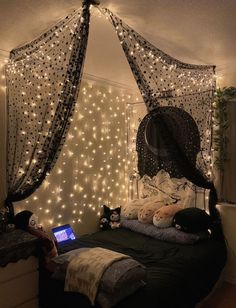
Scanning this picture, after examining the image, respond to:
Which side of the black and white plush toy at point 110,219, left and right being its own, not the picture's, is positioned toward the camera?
front

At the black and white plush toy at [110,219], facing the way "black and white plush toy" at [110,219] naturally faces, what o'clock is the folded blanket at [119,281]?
The folded blanket is roughly at 12 o'clock from the black and white plush toy.

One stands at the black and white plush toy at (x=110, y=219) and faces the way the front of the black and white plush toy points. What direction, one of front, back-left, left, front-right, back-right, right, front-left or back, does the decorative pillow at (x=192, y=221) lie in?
front-left

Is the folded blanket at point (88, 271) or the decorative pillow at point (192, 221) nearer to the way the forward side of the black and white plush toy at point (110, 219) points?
the folded blanket

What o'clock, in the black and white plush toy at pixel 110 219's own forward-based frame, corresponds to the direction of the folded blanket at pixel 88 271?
The folded blanket is roughly at 12 o'clock from the black and white plush toy.

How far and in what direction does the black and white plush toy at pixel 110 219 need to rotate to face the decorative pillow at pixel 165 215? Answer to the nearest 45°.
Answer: approximately 45° to its left

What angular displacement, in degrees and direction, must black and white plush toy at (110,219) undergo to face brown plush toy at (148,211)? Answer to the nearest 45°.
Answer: approximately 45° to its left

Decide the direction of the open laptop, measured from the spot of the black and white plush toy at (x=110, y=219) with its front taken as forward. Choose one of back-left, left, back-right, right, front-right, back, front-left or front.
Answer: front-right

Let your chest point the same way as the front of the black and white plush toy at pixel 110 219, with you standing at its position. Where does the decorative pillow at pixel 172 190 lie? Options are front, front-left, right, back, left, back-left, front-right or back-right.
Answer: left
